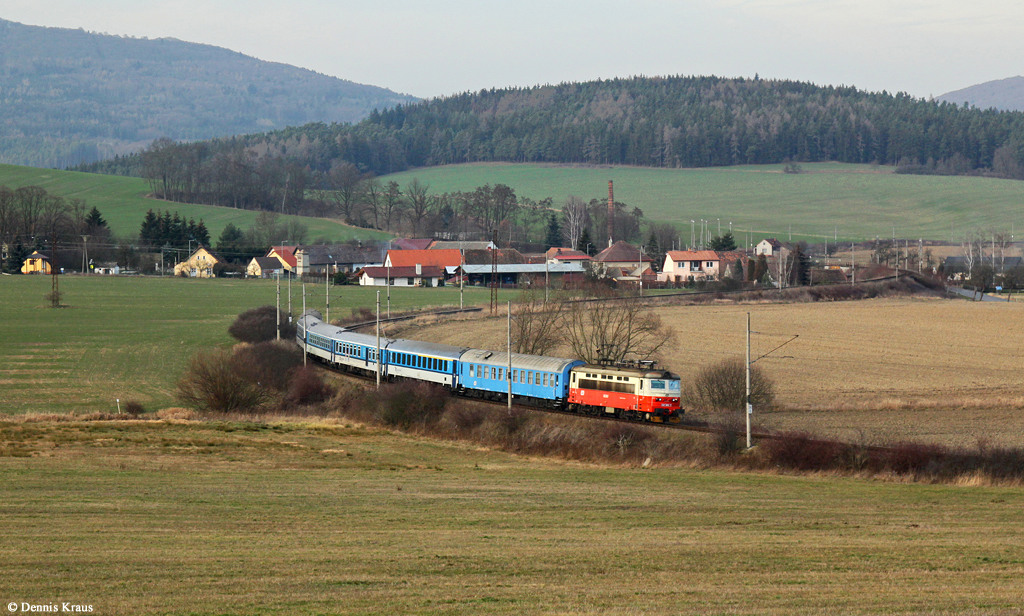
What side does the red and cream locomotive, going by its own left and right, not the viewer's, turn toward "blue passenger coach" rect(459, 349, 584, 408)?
back

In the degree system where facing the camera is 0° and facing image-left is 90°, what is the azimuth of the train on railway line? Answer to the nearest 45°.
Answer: approximately 315°
